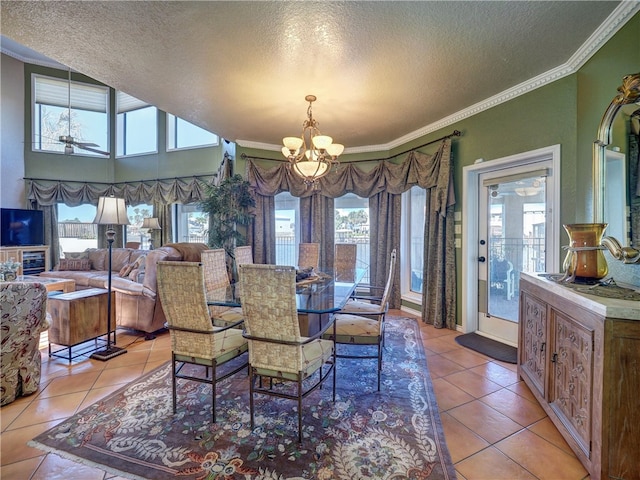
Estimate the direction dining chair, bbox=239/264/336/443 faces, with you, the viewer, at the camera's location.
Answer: facing away from the viewer and to the right of the viewer

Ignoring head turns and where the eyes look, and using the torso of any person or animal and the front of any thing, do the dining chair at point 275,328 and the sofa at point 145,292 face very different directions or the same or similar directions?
very different directions

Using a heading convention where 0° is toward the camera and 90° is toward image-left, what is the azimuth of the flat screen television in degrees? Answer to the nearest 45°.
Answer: approximately 315°

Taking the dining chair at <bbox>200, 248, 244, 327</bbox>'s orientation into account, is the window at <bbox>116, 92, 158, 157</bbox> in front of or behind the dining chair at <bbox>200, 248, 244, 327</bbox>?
behind

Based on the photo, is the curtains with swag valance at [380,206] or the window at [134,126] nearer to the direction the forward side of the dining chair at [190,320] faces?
the curtains with swag valance

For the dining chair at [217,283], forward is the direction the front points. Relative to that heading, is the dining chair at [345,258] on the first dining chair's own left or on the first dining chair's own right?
on the first dining chair's own left

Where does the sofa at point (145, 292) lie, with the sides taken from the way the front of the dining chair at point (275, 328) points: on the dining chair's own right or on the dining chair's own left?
on the dining chair's own left

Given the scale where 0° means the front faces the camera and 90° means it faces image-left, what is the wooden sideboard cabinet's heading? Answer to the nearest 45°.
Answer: approximately 45°

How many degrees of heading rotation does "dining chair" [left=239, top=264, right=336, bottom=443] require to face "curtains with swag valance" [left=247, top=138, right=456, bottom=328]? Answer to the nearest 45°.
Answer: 0° — it already faces it

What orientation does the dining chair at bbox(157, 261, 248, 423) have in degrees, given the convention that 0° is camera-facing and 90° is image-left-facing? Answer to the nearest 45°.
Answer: approximately 225°
